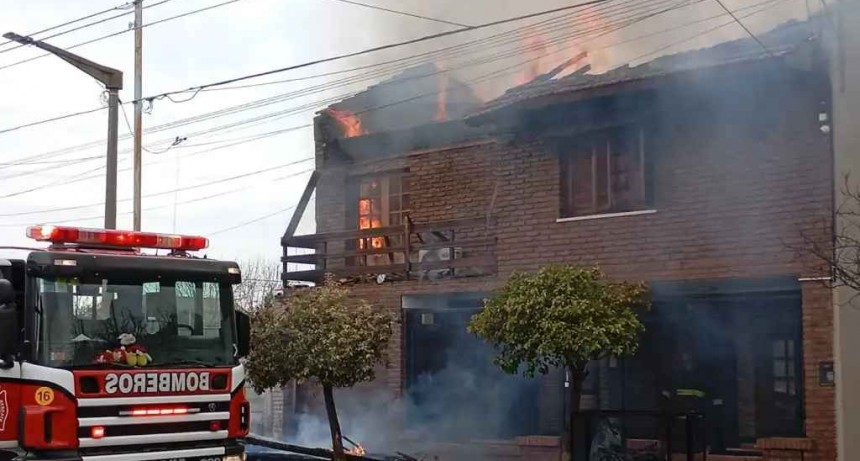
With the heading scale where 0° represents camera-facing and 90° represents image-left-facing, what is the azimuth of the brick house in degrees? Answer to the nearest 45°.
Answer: approximately 45°

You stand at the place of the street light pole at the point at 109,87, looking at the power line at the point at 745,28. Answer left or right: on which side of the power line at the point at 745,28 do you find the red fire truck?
right

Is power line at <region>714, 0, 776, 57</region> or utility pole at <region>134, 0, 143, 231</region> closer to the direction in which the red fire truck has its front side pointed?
the power line

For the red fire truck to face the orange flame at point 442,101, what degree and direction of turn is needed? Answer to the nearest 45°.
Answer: approximately 90° to its left
